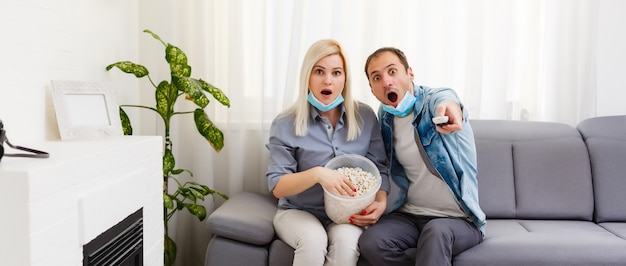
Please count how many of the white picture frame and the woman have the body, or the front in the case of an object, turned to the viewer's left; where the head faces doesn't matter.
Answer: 0

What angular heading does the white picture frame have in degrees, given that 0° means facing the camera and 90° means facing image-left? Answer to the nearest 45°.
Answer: approximately 315°

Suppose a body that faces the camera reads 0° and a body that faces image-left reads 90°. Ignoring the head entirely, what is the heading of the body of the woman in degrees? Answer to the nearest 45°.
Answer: approximately 0°

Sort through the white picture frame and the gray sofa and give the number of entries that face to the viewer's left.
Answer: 0

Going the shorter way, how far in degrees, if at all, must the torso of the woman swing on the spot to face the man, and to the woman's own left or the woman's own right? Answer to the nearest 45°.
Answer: approximately 90° to the woman's own left

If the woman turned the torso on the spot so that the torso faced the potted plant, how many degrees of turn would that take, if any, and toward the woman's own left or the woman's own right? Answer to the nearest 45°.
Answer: approximately 90° to the woman's own right
